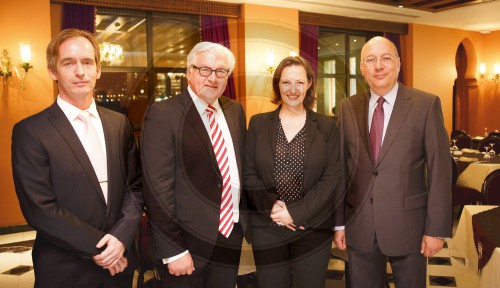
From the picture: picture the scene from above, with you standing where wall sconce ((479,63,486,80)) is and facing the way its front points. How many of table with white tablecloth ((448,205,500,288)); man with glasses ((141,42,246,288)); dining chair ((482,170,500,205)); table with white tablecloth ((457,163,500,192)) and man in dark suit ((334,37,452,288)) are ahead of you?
5

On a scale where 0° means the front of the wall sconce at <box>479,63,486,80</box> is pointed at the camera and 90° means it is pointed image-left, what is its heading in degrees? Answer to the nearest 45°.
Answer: approximately 0°

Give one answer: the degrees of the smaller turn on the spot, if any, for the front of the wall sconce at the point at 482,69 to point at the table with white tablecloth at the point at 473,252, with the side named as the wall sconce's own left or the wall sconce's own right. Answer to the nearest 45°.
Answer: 0° — it already faces it

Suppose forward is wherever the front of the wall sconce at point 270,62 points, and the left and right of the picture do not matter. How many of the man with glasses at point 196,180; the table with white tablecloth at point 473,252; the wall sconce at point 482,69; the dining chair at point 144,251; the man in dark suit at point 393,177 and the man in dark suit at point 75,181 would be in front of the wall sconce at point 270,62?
5

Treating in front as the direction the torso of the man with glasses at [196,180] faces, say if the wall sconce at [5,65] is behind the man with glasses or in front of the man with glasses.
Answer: behind

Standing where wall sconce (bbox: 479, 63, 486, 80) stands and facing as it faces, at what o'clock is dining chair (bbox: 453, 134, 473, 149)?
The dining chair is roughly at 12 o'clock from the wall sconce.

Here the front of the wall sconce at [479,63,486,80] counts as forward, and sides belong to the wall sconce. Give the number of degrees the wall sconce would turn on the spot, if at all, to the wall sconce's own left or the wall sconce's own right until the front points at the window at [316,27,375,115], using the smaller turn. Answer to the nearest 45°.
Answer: approximately 45° to the wall sconce's own right

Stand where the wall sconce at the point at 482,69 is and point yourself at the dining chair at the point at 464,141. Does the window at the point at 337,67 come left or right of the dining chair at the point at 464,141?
right

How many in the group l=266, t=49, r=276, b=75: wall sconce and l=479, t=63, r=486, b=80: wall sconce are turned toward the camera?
2
